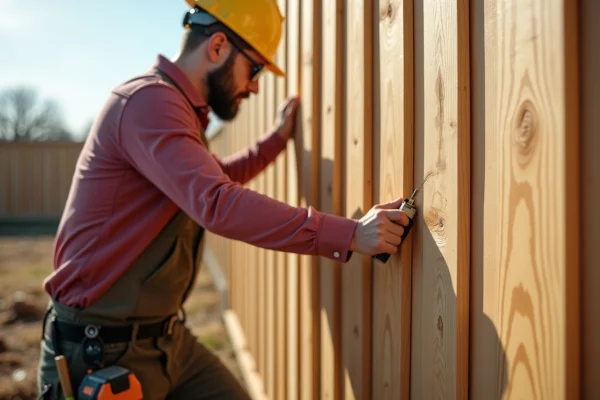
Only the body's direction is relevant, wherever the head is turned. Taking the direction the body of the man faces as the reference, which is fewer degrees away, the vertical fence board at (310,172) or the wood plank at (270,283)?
the vertical fence board

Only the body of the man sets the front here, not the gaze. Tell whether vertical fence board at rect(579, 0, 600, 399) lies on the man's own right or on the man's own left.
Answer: on the man's own right

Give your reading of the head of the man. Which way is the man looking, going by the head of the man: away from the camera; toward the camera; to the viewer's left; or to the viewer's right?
to the viewer's right

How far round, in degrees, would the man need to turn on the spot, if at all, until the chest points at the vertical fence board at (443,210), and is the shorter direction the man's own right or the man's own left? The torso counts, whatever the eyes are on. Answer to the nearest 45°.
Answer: approximately 45° to the man's own right

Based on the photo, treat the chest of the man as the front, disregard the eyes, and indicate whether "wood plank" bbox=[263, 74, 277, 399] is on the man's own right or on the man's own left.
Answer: on the man's own left

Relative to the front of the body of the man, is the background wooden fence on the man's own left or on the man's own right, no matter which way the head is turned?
on the man's own left

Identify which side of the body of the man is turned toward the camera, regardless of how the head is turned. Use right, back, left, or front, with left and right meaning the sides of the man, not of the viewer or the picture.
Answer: right

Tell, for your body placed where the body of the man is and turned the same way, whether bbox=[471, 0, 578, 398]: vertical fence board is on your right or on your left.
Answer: on your right
